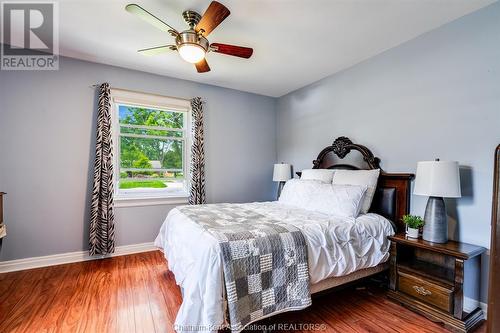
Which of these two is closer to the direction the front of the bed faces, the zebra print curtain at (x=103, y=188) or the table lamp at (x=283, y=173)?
the zebra print curtain

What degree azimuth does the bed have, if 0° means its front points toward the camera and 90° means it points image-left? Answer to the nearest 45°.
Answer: approximately 45°

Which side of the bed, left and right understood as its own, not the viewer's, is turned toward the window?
right

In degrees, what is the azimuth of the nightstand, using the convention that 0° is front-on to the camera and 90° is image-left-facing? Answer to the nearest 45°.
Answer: approximately 45°

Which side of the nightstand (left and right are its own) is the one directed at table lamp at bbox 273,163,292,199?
right

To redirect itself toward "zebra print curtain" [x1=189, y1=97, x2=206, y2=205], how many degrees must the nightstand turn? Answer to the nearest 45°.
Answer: approximately 45° to its right

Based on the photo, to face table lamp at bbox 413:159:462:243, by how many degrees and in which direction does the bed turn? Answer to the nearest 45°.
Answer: approximately 135° to its left

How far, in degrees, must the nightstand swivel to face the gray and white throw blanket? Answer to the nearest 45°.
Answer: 0° — it already faces it
